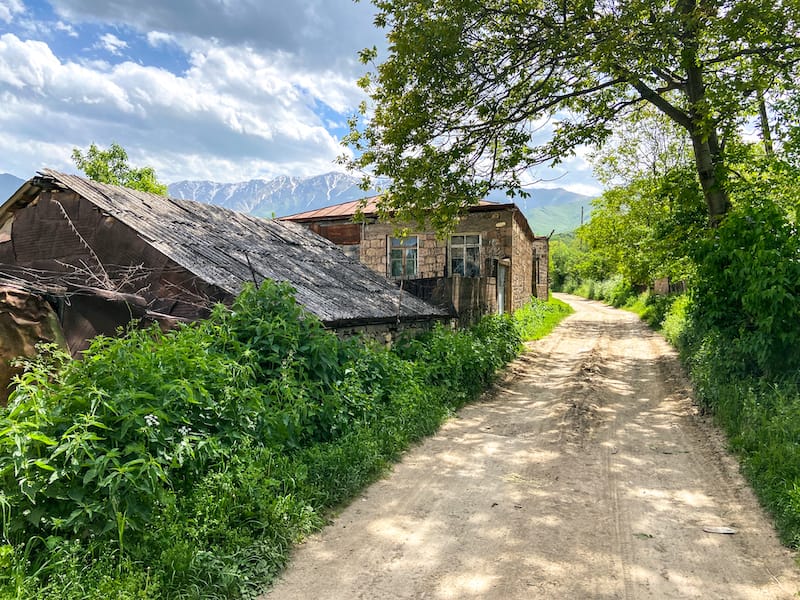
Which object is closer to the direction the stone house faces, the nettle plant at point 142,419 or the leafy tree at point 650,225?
the nettle plant

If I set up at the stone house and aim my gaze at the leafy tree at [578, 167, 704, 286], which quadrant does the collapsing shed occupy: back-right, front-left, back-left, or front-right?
back-right

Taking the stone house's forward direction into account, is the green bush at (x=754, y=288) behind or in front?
in front

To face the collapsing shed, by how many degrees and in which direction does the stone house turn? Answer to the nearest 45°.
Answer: approximately 45° to its right

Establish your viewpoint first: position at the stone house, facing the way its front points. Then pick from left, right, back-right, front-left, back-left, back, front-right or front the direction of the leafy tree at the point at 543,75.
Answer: front

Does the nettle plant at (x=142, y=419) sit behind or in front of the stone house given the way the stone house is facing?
in front

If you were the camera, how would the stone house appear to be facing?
facing the viewer

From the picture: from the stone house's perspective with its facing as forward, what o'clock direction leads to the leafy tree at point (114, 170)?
The leafy tree is roughly at 4 o'clock from the stone house.

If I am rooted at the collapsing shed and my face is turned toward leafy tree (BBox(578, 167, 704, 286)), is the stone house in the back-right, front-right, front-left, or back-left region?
front-left

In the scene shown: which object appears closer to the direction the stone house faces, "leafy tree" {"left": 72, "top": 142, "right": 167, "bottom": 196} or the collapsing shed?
the collapsing shed

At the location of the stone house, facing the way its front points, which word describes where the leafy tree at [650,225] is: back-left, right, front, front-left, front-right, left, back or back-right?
left

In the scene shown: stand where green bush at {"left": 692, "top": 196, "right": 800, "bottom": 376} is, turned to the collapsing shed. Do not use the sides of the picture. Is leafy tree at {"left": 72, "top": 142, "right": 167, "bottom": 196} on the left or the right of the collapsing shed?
right
